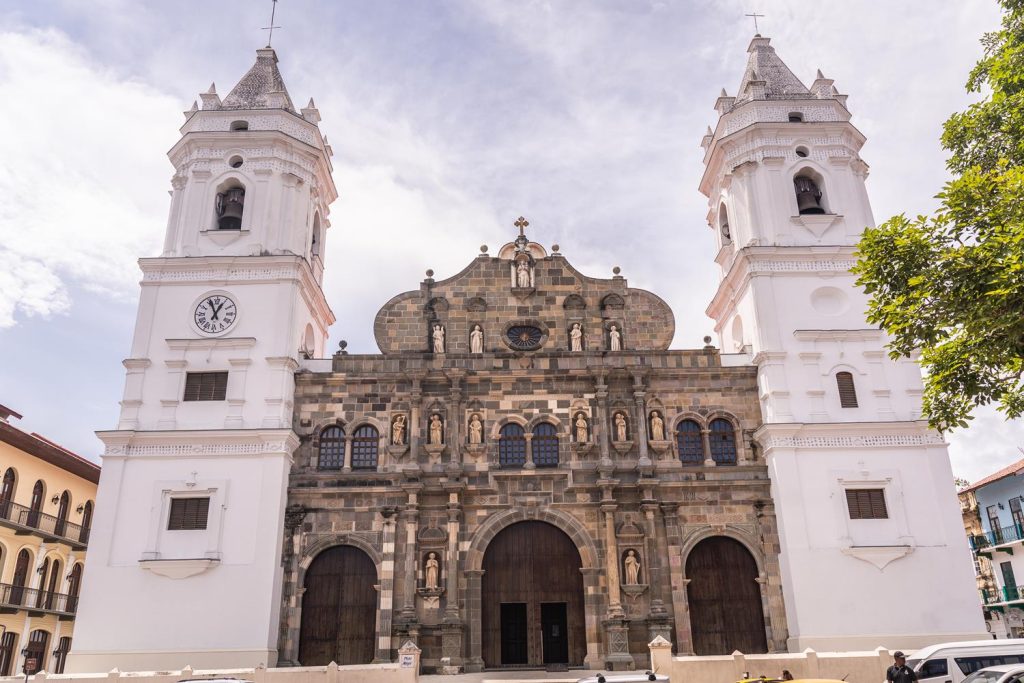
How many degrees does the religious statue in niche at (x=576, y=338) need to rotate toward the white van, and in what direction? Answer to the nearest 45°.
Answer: approximately 45° to its left

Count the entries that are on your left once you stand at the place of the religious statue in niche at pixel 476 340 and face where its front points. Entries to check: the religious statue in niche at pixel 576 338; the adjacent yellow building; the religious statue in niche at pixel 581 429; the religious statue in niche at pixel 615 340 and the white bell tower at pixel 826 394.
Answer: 4

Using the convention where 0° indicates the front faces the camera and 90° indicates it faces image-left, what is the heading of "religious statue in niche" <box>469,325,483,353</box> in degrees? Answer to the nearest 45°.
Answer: approximately 0°

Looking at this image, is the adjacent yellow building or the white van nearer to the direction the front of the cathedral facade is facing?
the white van

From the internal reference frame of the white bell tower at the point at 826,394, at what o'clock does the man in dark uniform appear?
The man in dark uniform is roughly at 12 o'clock from the white bell tower.

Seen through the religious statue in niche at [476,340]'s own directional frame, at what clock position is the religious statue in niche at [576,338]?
the religious statue in niche at [576,338] is roughly at 9 o'clock from the religious statue in niche at [476,340].

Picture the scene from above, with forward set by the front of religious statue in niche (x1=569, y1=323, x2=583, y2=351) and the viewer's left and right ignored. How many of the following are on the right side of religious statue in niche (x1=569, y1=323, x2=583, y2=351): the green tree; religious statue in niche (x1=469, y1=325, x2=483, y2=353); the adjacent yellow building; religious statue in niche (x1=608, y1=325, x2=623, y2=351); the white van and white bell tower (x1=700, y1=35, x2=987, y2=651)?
2
